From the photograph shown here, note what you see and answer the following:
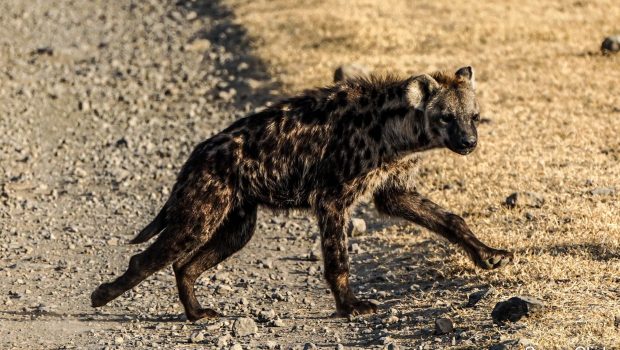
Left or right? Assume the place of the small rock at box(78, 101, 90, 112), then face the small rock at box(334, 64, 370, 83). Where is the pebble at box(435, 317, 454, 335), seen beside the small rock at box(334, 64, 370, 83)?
right

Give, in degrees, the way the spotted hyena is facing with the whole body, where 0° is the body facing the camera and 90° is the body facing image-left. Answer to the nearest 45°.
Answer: approximately 270°

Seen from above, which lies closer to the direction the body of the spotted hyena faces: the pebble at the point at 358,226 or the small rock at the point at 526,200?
the small rock

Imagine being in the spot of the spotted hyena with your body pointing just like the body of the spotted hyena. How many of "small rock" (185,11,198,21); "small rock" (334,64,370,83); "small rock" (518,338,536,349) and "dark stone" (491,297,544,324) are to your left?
2

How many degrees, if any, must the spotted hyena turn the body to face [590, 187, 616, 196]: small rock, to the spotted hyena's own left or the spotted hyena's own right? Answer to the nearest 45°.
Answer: approximately 45° to the spotted hyena's own left

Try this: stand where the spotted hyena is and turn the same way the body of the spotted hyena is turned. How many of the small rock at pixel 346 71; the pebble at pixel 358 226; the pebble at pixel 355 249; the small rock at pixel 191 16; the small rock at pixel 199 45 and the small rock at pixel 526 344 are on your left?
5

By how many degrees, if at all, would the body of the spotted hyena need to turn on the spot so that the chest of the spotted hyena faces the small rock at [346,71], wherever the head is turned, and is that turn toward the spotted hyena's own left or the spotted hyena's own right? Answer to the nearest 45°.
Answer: approximately 90° to the spotted hyena's own left

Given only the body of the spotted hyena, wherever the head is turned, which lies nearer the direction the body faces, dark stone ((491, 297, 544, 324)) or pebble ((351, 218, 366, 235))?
the dark stone

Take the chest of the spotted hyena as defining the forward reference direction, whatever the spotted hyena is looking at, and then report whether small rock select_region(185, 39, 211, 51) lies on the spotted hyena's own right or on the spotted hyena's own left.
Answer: on the spotted hyena's own left

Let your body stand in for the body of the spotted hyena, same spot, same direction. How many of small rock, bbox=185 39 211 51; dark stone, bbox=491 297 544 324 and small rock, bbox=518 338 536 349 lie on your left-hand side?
1
